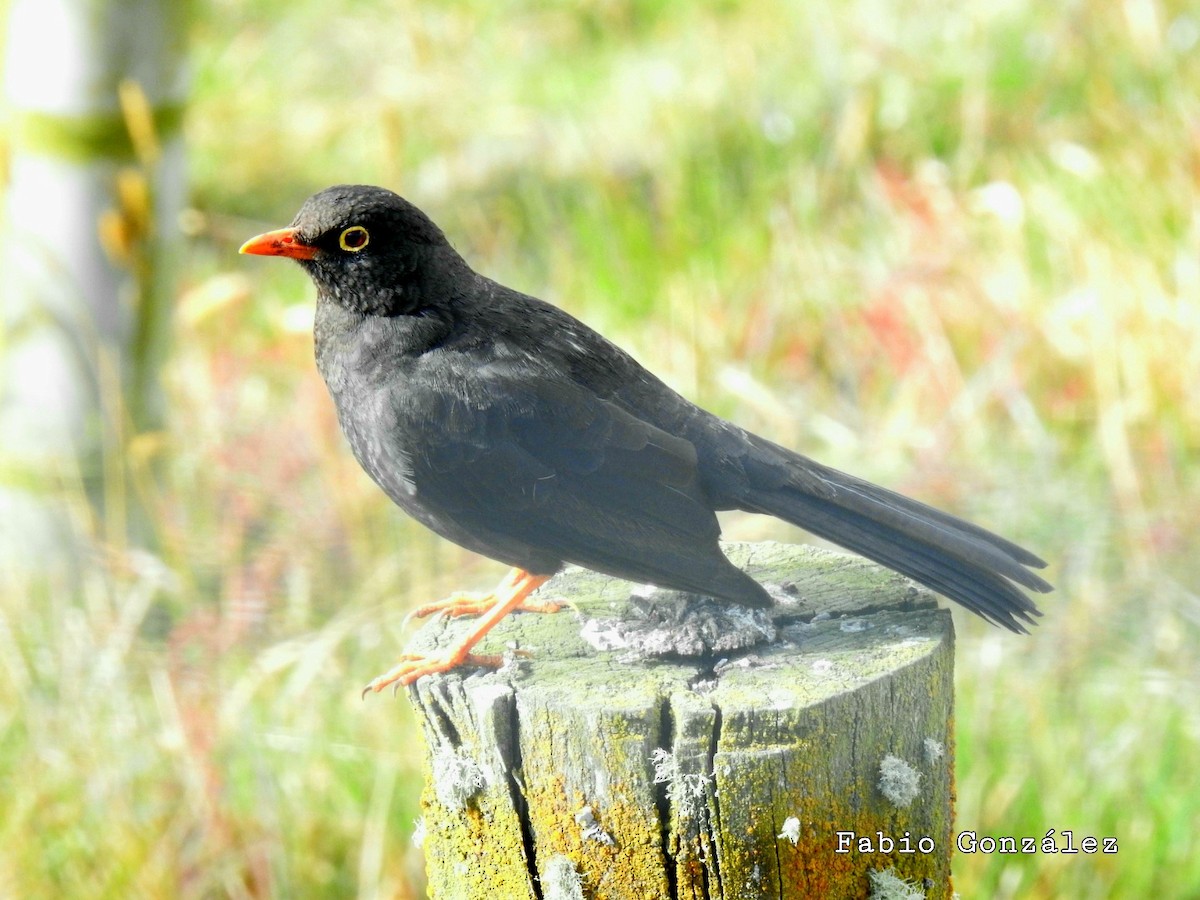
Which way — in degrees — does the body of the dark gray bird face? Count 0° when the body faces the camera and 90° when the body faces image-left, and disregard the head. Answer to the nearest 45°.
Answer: approximately 90°
